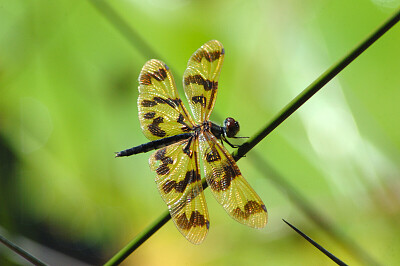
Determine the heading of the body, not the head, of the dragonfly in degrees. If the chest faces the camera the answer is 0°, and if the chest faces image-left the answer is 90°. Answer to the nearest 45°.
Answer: approximately 270°
